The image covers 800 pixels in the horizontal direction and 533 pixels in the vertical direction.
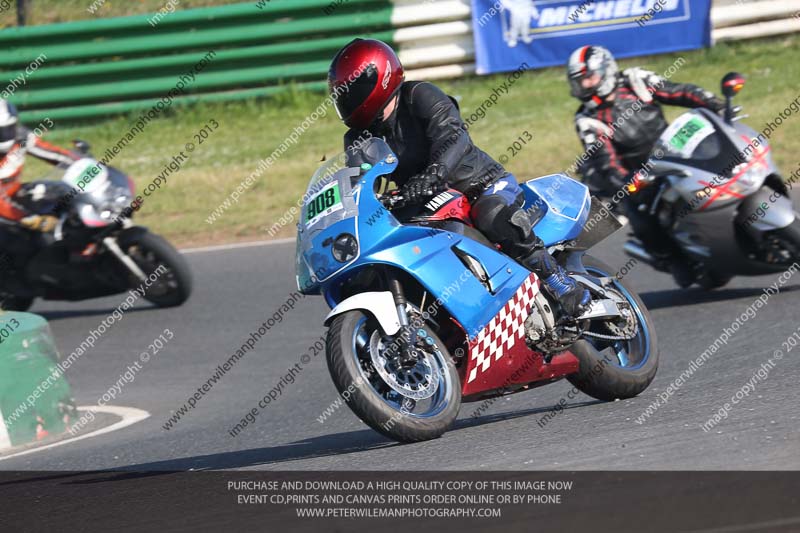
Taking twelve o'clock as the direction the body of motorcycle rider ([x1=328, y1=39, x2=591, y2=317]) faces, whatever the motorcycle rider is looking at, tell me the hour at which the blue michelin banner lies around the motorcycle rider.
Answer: The blue michelin banner is roughly at 5 o'clock from the motorcycle rider.

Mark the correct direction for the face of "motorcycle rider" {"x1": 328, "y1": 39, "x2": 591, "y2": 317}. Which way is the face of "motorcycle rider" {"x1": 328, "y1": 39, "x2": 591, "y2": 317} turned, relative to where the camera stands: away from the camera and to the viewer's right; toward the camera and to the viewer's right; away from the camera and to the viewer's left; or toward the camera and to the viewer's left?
toward the camera and to the viewer's left

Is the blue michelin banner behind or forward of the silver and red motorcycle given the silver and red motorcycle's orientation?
behind

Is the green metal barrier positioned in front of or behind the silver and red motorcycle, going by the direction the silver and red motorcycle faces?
behind

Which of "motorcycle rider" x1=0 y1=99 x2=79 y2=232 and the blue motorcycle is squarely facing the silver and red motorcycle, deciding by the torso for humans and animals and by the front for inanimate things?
the motorcycle rider

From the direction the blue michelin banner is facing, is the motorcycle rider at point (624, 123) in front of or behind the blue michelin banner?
in front

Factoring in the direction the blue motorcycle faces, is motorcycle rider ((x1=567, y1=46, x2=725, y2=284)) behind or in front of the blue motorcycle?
behind
